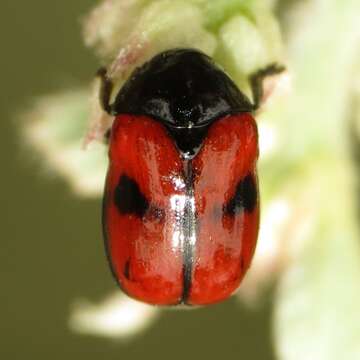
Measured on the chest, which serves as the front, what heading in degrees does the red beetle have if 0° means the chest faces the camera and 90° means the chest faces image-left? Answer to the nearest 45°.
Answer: approximately 180°
